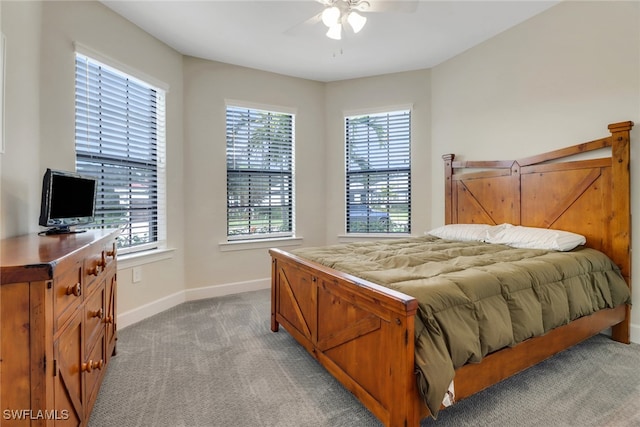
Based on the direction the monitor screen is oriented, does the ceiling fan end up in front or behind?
in front

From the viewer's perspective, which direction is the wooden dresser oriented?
to the viewer's right

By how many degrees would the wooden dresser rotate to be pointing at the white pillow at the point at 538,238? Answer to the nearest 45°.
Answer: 0° — it already faces it

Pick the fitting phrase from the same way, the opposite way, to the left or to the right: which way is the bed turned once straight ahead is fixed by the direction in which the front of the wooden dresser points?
the opposite way

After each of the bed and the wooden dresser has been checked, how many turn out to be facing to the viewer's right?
1

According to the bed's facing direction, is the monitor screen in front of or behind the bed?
in front

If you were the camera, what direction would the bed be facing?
facing the viewer and to the left of the viewer

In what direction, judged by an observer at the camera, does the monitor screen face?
facing the viewer and to the right of the viewer
